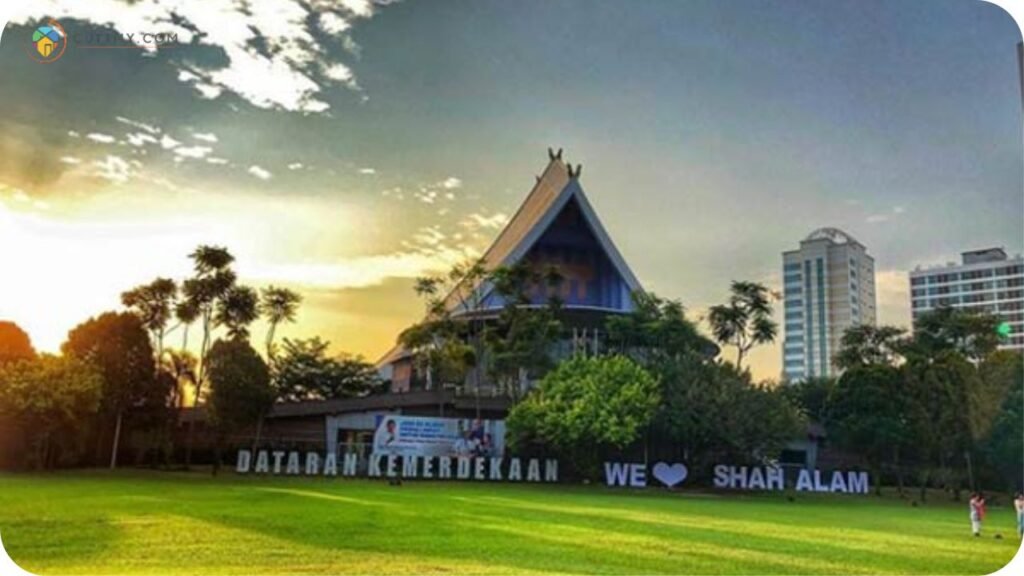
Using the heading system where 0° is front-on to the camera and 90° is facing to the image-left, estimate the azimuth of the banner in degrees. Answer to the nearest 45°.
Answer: approximately 0°

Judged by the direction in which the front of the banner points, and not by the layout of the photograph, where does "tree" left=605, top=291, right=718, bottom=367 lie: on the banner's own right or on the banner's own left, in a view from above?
on the banner's own left

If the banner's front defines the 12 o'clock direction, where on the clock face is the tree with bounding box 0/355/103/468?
The tree is roughly at 2 o'clock from the banner.

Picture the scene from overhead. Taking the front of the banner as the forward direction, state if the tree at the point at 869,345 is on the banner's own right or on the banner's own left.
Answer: on the banner's own left

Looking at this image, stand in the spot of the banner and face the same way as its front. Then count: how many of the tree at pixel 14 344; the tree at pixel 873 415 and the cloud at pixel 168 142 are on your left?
1

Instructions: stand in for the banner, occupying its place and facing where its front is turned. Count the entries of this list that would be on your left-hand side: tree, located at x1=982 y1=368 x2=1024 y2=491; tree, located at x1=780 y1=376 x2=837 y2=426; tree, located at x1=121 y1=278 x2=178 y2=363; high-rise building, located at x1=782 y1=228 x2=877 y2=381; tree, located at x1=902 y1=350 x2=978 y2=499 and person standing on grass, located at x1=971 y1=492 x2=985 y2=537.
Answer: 5

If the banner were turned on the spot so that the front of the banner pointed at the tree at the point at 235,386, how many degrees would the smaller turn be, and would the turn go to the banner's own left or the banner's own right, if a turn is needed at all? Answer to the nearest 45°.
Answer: approximately 45° to the banner's own right

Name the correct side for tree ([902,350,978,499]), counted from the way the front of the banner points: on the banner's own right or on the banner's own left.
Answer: on the banner's own left
